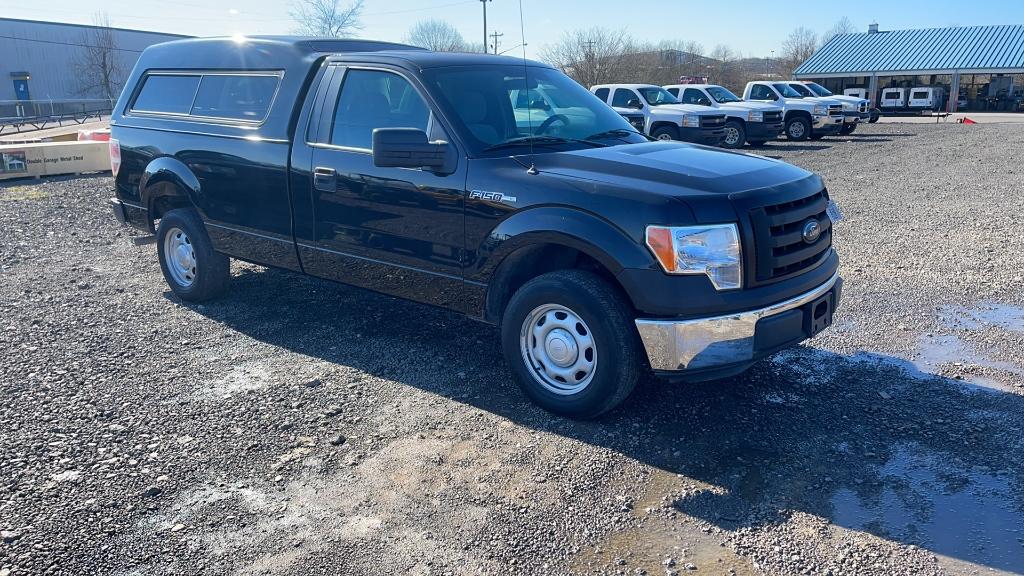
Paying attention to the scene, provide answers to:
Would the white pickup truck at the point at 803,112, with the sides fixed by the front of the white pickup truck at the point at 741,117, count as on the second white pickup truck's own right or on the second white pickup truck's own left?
on the second white pickup truck's own left

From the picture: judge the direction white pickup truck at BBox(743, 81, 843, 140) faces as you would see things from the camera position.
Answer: facing the viewer and to the right of the viewer

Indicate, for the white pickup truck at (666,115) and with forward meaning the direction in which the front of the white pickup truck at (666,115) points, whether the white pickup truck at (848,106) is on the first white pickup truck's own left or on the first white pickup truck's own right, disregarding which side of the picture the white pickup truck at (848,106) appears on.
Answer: on the first white pickup truck's own left

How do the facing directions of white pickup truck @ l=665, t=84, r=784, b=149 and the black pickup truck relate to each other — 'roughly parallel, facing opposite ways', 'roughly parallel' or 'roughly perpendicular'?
roughly parallel

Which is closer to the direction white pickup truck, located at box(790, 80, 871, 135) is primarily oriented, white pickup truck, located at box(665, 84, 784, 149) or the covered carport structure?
the white pickup truck

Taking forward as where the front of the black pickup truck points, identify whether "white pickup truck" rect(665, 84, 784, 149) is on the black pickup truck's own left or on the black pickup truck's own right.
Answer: on the black pickup truck's own left

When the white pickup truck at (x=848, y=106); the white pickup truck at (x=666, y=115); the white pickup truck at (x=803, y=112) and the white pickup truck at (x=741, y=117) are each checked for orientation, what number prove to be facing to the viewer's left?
0

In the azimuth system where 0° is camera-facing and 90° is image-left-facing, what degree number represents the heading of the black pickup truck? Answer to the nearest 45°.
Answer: approximately 315°

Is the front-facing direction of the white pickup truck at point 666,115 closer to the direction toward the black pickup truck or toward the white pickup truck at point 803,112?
the black pickup truck

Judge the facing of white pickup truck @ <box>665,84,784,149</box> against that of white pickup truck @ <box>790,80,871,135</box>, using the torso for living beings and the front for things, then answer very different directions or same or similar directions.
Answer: same or similar directions

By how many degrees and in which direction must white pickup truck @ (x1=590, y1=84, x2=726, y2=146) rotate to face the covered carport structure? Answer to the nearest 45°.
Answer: approximately 90° to its left

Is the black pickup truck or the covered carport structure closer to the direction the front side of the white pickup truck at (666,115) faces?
the black pickup truck

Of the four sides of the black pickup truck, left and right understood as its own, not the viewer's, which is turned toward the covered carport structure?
left
